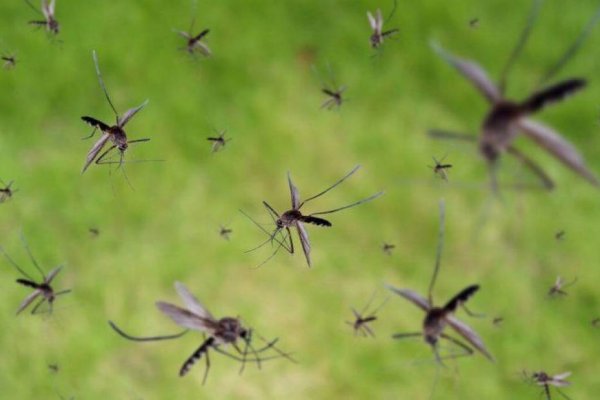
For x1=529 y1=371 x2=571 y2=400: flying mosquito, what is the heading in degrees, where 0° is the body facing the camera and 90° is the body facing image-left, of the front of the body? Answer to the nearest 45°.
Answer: approximately 90°

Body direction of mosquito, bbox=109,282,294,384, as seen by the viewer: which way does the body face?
to the viewer's right

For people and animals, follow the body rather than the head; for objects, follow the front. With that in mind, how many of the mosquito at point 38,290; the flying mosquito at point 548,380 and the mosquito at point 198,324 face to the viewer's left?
1

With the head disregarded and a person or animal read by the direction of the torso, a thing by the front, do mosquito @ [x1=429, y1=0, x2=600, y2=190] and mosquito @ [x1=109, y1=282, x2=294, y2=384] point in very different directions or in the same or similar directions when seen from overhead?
very different directions

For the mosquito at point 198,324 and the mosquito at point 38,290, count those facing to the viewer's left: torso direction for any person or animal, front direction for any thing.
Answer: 0

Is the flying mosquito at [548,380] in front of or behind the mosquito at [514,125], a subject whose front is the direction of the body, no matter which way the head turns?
behind

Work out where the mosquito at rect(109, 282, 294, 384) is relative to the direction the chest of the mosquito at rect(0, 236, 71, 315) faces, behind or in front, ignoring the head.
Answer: in front

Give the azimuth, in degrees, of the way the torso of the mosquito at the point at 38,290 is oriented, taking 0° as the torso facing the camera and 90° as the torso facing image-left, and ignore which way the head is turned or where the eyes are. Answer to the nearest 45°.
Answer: approximately 315°
